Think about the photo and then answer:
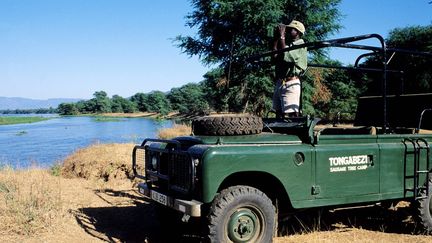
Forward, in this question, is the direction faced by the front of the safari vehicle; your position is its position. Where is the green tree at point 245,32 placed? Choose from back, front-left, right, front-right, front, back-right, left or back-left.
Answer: back-right

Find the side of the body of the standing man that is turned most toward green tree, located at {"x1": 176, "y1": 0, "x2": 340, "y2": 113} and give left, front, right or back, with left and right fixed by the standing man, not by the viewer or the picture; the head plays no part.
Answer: right

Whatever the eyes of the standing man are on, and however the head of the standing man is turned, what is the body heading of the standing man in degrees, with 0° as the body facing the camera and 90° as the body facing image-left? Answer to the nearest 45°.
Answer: approximately 90°
